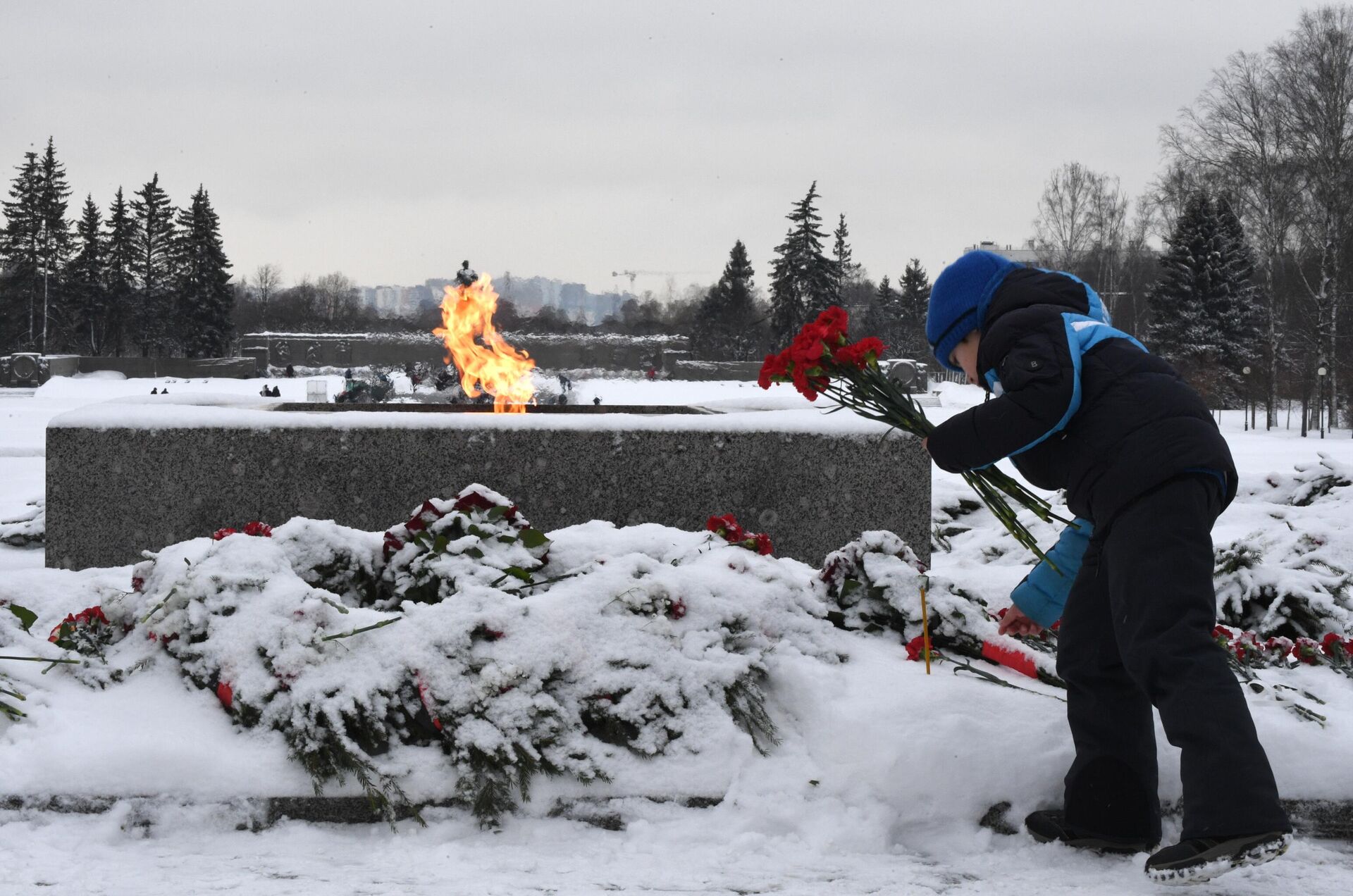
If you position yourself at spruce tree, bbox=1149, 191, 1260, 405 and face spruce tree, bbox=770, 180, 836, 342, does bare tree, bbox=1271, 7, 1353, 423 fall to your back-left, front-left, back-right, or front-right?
back-left

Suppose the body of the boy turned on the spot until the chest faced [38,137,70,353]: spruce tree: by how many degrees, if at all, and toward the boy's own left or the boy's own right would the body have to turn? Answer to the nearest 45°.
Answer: approximately 45° to the boy's own right

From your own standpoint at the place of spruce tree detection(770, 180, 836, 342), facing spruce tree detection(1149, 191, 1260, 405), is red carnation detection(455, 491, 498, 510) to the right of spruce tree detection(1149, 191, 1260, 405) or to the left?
right

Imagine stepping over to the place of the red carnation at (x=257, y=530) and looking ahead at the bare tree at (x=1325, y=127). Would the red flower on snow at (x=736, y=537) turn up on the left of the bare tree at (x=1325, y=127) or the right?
right

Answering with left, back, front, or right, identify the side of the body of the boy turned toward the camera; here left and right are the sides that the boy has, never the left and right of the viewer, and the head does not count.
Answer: left

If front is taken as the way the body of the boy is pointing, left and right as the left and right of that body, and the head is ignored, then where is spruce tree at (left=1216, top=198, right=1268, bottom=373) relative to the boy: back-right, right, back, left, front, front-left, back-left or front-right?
right

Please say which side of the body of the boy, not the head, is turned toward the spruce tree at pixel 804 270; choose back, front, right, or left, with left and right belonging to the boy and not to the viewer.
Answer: right

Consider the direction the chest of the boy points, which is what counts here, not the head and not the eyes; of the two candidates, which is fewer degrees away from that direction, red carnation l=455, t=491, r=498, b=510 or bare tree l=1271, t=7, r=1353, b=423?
the red carnation
